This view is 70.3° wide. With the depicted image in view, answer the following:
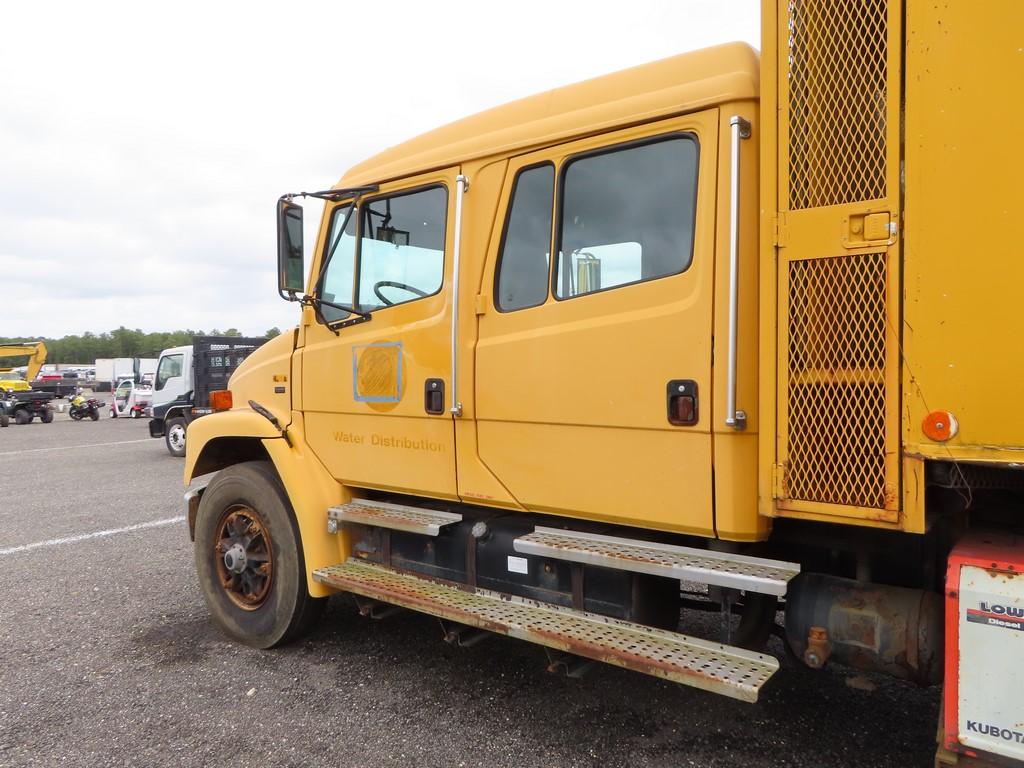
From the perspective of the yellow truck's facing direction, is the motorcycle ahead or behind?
ahead

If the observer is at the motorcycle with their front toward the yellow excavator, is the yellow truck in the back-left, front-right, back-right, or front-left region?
back-left

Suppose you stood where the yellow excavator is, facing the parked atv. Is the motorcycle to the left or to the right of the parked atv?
left

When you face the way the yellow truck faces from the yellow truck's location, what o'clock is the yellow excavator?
The yellow excavator is roughly at 12 o'clock from the yellow truck.

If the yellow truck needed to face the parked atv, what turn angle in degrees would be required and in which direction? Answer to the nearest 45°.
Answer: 0° — it already faces it

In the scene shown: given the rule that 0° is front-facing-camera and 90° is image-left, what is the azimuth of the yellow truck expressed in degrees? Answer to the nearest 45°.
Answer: approximately 135°
